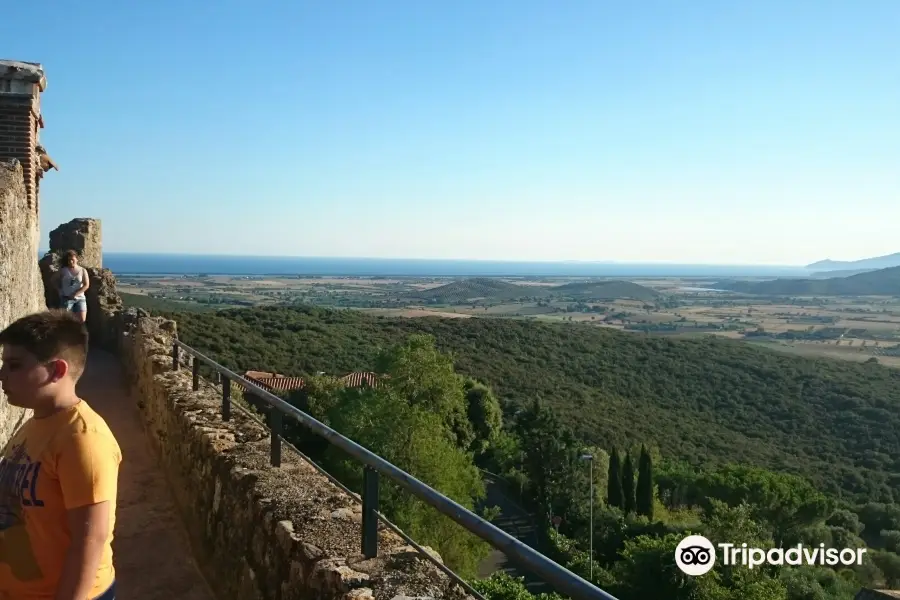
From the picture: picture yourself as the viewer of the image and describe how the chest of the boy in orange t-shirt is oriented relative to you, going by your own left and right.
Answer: facing the viewer and to the left of the viewer

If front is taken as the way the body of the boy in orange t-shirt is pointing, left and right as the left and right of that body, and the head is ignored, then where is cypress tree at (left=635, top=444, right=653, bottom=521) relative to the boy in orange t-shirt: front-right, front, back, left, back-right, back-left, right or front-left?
back

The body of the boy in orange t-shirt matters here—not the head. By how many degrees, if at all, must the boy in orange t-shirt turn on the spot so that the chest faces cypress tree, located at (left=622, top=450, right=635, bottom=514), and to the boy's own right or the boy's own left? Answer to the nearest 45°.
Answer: approximately 180°

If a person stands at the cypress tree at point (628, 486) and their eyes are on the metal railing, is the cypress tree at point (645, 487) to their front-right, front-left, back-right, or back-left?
front-left

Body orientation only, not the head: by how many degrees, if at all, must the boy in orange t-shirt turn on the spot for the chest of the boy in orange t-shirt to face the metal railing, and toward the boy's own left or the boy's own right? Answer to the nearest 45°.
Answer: approximately 135° to the boy's own left

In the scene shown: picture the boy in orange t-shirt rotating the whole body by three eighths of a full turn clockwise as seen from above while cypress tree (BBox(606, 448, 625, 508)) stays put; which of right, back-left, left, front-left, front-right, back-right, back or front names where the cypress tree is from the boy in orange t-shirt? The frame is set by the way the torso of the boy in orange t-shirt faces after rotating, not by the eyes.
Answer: front-right
